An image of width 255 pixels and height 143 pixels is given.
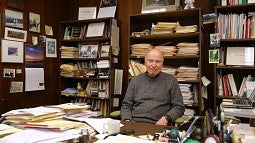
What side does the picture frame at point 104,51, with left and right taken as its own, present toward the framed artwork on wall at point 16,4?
right

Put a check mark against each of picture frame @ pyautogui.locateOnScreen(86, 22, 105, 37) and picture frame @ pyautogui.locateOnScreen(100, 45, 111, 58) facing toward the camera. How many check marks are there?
2

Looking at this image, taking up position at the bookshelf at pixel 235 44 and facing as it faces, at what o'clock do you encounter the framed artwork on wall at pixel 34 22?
The framed artwork on wall is roughly at 3 o'clock from the bookshelf.

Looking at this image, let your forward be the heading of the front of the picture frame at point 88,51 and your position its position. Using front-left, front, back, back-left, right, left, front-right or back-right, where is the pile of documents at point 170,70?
front-left

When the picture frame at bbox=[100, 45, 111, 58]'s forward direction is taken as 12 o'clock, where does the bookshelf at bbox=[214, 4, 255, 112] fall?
The bookshelf is roughly at 10 o'clock from the picture frame.

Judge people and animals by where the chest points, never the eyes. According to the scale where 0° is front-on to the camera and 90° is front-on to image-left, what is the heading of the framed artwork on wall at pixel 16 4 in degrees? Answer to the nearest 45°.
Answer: approximately 315°

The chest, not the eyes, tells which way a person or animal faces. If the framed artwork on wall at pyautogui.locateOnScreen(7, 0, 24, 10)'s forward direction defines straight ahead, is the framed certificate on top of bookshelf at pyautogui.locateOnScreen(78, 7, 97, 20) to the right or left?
on its left
